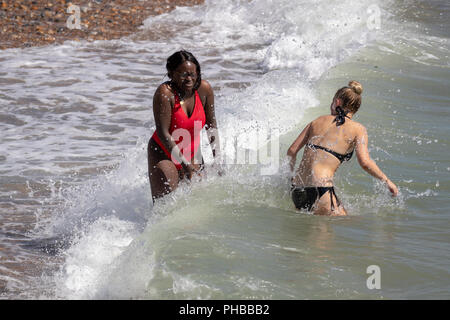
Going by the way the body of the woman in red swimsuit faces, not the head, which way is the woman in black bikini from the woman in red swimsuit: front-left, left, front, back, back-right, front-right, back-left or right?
front-left

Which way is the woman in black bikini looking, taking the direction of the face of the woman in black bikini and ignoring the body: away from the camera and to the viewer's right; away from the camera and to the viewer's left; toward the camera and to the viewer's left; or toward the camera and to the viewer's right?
away from the camera and to the viewer's left

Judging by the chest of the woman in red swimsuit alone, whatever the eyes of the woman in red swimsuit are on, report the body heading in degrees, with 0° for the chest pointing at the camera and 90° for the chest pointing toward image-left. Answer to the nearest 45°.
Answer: approximately 315°
